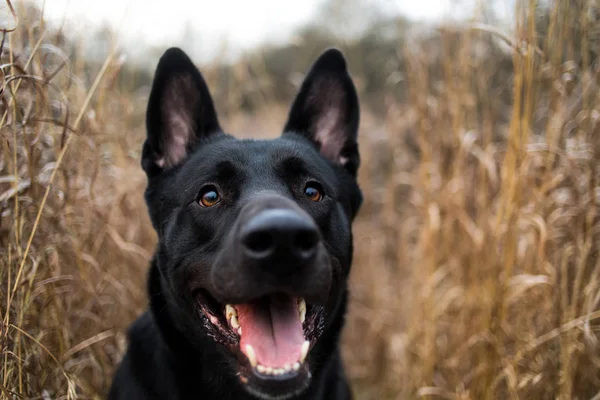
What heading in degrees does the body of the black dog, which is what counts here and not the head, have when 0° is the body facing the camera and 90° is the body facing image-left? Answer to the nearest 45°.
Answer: approximately 0°
